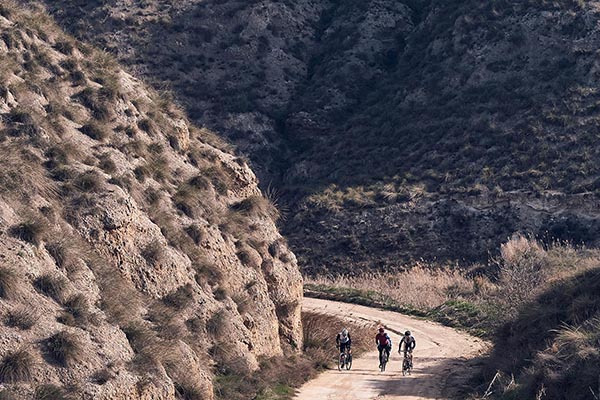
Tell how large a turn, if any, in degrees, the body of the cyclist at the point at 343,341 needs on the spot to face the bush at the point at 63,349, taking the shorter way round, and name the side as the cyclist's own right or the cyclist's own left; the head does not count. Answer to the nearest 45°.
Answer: approximately 45° to the cyclist's own right

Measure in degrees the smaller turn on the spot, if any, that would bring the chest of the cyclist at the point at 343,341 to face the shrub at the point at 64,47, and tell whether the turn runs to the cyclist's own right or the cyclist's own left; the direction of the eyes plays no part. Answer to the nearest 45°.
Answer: approximately 90° to the cyclist's own right

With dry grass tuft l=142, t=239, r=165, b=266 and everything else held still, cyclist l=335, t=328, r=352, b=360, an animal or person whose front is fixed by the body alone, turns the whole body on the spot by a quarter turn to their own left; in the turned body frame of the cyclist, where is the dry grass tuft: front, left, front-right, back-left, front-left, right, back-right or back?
back-right

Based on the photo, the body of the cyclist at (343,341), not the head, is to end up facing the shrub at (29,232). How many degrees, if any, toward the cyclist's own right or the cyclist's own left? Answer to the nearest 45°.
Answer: approximately 45° to the cyclist's own right

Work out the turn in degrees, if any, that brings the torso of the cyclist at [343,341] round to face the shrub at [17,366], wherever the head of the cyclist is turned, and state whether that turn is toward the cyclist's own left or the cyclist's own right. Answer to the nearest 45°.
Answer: approximately 45° to the cyclist's own right

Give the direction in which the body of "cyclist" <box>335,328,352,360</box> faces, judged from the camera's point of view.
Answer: toward the camera

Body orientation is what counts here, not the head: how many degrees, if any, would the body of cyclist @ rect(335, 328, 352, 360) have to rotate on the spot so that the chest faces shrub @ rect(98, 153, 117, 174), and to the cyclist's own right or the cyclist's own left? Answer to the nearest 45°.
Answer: approximately 45° to the cyclist's own right

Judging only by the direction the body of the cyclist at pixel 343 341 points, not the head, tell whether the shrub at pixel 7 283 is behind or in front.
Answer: in front

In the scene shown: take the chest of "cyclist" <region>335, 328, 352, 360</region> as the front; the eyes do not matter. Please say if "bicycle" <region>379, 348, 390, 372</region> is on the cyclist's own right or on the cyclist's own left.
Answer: on the cyclist's own left

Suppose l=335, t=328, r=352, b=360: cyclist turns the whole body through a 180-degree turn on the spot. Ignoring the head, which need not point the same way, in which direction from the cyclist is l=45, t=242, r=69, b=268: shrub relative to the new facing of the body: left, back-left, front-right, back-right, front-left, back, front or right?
back-left

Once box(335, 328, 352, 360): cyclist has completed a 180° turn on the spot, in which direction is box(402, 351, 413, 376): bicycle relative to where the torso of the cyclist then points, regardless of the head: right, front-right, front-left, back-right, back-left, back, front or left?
right

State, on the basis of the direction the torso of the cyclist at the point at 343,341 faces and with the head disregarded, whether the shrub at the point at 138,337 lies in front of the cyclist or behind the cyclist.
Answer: in front

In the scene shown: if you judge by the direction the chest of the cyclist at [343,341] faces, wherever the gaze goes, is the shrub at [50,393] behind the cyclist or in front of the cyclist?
in front

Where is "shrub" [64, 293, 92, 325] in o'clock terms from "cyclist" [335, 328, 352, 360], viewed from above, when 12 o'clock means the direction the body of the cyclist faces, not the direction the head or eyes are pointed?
The shrub is roughly at 1 o'clock from the cyclist.
